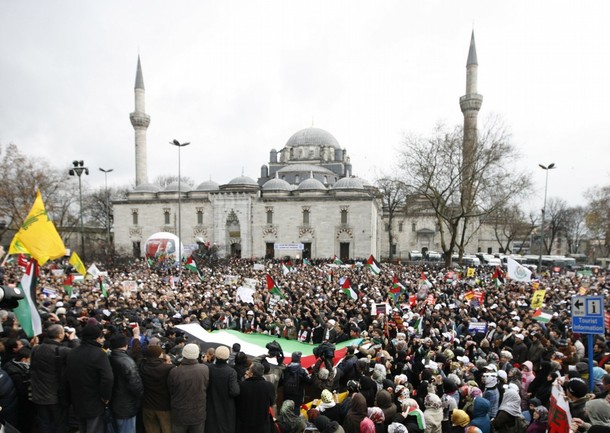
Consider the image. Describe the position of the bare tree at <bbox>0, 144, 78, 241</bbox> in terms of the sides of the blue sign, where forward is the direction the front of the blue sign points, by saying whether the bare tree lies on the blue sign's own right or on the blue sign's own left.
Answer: on the blue sign's own right

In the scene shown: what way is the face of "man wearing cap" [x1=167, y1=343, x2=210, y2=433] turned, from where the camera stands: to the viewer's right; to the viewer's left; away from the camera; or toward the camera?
away from the camera

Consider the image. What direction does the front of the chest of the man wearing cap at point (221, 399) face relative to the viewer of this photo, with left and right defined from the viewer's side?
facing away from the viewer

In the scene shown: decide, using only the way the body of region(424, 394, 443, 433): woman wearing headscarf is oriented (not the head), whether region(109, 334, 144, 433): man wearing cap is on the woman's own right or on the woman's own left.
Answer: on the woman's own left

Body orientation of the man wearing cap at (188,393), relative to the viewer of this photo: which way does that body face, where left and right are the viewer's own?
facing away from the viewer

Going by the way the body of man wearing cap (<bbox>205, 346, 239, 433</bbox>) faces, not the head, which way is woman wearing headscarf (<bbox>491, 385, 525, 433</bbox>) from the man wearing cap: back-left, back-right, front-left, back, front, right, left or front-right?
right

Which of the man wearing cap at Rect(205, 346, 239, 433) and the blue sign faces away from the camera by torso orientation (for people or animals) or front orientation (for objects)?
the man wearing cap

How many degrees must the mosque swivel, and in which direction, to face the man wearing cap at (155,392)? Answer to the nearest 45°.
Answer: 0° — it already faces them

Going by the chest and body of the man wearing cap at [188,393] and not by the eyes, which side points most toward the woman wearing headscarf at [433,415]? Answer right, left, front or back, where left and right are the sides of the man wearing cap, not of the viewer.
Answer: right

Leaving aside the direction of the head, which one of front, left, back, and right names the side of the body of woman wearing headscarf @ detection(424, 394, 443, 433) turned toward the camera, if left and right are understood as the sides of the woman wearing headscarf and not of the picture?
back

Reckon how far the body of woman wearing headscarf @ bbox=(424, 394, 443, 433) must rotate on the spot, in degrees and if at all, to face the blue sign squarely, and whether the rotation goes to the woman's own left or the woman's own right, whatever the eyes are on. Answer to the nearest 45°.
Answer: approximately 45° to the woman's own right

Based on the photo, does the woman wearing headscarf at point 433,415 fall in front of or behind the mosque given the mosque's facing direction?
in front
